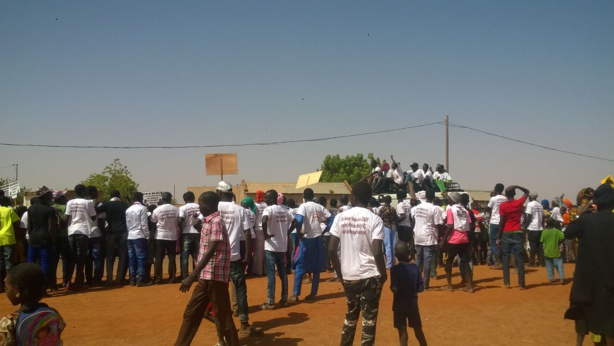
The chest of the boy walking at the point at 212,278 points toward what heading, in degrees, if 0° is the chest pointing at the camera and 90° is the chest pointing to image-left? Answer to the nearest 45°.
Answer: approximately 90°

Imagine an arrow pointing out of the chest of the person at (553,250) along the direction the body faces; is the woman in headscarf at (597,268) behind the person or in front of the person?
behind

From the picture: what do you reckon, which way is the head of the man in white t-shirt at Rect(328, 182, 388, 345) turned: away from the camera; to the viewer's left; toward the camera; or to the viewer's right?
away from the camera

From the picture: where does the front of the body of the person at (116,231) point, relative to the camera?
away from the camera

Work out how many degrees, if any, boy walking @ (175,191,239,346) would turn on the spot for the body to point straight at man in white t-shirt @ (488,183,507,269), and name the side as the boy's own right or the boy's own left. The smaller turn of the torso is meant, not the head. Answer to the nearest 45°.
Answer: approximately 135° to the boy's own right

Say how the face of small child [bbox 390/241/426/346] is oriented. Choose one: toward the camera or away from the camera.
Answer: away from the camera

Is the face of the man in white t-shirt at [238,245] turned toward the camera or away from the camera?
away from the camera

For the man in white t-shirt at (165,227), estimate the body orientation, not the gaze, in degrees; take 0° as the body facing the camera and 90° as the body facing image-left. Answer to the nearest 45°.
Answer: approximately 180°

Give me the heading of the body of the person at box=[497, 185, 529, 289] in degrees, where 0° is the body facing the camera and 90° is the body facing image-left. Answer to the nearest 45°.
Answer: approximately 180°

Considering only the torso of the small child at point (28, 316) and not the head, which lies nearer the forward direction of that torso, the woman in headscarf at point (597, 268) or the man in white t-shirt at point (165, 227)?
the man in white t-shirt

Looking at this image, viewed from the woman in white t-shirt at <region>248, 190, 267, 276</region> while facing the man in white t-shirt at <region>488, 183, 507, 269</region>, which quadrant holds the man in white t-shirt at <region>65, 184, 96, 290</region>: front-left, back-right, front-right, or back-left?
back-right
